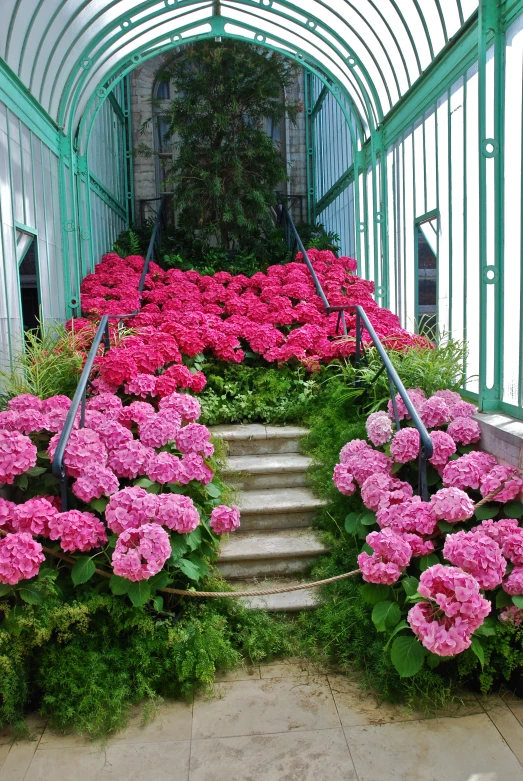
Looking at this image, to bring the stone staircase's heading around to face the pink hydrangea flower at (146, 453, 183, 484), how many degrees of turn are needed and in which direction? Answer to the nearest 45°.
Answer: approximately 45° to its right

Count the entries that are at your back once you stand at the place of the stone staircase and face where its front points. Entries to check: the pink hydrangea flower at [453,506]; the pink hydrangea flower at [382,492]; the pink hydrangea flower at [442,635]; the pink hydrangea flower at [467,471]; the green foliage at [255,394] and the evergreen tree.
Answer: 2

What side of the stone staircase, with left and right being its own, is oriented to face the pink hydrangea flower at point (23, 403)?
right

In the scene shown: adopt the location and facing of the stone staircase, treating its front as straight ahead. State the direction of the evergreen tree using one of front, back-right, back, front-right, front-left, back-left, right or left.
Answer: back

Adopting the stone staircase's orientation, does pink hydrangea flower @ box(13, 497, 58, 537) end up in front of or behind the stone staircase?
in front

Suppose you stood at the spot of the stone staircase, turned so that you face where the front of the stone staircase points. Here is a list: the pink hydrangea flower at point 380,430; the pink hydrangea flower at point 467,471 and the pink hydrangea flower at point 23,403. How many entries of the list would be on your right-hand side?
1

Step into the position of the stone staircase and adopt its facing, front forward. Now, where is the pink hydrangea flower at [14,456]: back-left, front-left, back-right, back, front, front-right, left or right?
front-right

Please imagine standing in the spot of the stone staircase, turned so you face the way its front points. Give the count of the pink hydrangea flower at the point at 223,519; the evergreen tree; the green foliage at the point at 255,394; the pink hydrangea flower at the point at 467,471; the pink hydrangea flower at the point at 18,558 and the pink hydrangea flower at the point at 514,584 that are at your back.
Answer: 2

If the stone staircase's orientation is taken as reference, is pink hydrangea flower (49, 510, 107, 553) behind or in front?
in front

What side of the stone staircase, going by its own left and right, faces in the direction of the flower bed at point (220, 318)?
back

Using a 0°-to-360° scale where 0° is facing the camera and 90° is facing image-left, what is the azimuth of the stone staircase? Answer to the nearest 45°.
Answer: approximately 0°

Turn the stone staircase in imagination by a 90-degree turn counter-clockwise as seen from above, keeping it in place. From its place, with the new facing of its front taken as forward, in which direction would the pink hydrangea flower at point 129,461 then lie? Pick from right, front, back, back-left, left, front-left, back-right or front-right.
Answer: back-right

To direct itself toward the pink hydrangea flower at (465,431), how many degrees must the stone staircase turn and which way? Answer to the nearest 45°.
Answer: approximately 90° to its left
